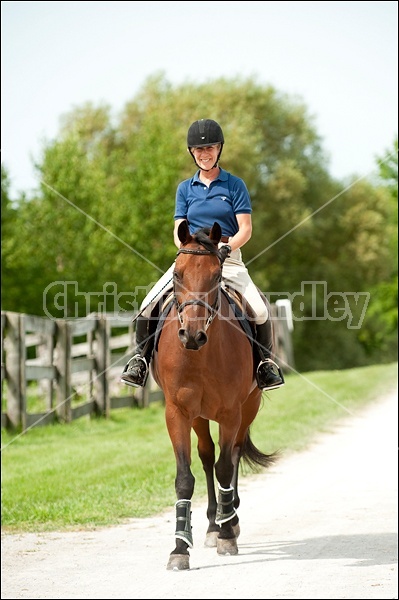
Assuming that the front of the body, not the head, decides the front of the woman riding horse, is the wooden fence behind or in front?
behind

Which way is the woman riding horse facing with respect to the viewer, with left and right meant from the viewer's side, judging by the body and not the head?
facing the viewer

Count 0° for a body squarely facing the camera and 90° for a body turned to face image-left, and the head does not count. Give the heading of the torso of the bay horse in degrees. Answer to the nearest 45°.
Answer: approximately 0°
